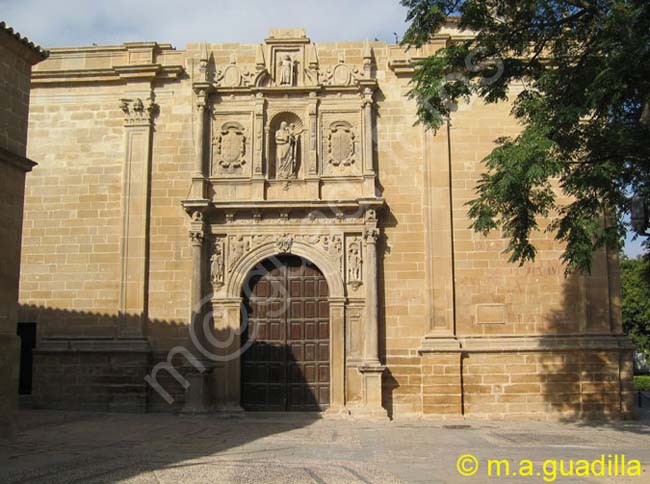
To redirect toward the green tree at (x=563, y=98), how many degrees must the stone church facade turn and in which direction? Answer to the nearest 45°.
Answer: approximately 45° to its left

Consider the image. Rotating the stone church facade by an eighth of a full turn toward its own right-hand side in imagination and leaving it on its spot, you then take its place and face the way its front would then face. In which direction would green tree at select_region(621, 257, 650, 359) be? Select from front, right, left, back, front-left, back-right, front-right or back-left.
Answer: back

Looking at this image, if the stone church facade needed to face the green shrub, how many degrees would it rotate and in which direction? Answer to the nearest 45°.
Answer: approximately 135° to its left

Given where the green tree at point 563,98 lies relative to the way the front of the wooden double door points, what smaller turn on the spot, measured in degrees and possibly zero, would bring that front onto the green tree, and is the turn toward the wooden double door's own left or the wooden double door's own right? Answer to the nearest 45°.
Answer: approximately 45° to the wooden double door's own left

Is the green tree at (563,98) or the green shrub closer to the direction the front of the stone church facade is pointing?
the green tree

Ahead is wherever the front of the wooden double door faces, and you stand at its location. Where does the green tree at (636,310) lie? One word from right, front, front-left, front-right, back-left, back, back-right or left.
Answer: back-left

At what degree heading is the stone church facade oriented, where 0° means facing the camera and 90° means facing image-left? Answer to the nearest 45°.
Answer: approximately 0°

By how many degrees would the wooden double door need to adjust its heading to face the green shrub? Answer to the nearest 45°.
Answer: approximately 135° to its left
